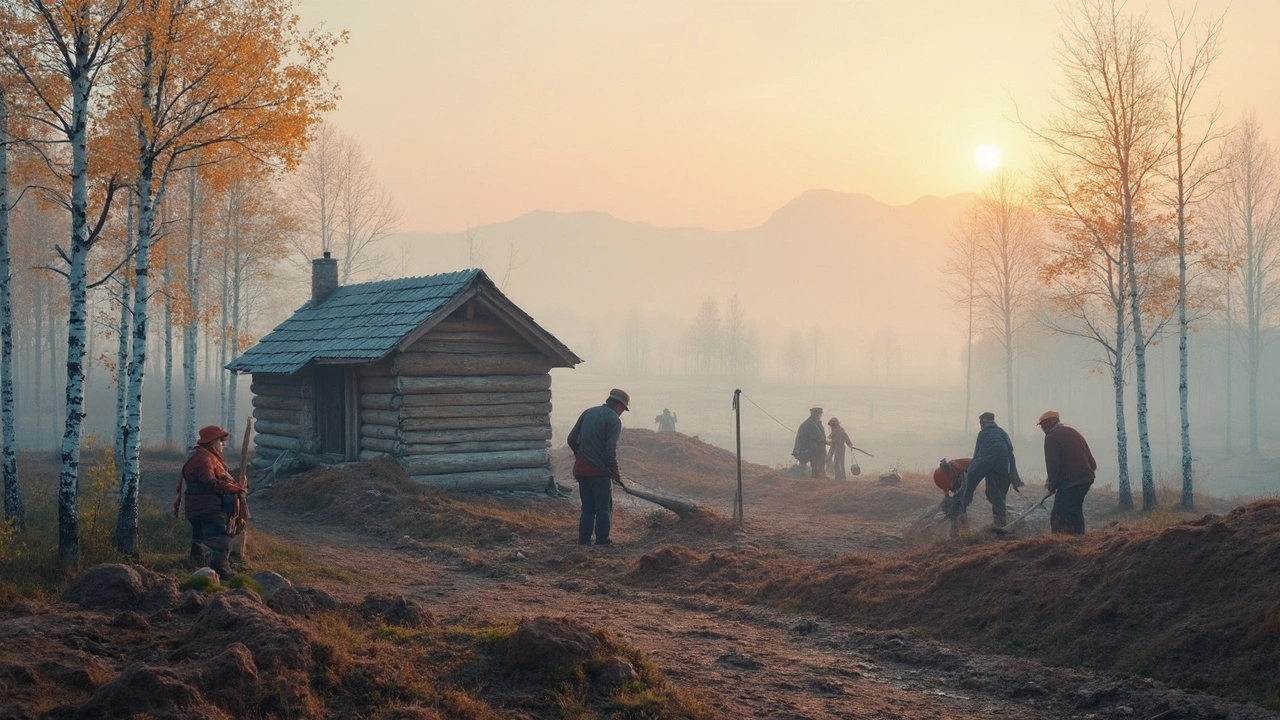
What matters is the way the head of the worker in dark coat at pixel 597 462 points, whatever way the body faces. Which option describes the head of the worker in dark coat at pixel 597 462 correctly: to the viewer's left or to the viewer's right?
to the viewer's right

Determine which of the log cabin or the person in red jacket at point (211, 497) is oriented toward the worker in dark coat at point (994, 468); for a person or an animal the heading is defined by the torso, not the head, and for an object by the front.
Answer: the person in red jacket

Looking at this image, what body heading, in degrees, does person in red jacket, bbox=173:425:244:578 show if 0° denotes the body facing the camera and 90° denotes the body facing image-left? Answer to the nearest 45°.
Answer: approximately 270°

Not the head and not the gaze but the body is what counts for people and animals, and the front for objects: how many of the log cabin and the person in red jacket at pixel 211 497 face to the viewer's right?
1

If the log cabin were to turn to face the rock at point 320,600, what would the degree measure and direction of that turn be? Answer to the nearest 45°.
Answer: approximately 45° to its left

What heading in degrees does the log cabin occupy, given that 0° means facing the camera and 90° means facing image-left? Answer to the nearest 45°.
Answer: approximately 45°
